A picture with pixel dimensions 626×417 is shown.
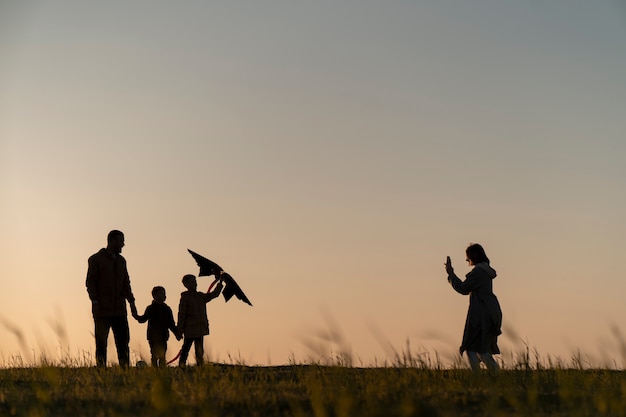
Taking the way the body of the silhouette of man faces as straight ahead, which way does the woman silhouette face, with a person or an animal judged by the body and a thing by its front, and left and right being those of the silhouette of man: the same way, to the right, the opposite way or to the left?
the opposite way

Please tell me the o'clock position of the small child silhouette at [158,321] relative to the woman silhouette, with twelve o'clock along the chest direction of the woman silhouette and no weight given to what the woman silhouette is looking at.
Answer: The small child silhouette is roughly at 12 o'clock from the woman silhouette.

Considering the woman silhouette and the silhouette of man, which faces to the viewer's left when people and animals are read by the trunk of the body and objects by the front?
the woman silhouette

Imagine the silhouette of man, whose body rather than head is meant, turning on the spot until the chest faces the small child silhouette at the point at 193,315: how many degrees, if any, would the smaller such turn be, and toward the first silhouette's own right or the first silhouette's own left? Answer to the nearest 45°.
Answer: approximately 45° to the first silhouette's own left

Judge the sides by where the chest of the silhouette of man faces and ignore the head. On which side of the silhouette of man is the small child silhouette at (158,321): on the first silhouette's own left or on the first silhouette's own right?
on the first silhouette's own left

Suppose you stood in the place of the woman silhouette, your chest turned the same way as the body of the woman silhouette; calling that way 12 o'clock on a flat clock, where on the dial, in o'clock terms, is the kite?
The kite is roughly at 12 o'clock from the woman silhouette.

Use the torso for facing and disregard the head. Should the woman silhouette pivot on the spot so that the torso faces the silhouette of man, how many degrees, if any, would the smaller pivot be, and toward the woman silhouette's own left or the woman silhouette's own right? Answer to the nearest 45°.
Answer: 0° — they already face them

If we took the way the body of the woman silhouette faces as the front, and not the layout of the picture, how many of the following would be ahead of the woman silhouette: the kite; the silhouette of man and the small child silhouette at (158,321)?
3

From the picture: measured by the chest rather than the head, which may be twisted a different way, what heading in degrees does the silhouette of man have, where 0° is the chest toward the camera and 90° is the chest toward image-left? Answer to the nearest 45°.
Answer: approximately 315°

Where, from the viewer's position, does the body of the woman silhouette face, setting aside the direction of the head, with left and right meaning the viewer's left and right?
facing to the left of the viewer

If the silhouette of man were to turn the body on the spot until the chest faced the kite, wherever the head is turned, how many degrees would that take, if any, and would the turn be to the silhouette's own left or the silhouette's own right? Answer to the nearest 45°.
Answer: approximately 45° to the silhouette's own left

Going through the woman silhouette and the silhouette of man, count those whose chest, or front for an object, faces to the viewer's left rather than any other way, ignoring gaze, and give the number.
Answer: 1
